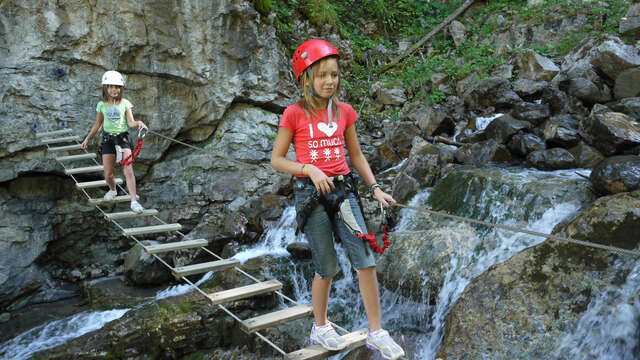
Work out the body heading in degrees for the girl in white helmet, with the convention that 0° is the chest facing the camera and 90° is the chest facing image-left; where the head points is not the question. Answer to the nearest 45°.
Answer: approximately 0°

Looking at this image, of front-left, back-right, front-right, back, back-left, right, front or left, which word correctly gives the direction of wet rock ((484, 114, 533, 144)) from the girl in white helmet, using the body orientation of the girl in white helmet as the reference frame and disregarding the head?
left

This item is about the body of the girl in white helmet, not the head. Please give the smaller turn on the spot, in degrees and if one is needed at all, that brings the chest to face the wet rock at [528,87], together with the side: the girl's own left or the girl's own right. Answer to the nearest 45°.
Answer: approximately 90° to the girl's own left

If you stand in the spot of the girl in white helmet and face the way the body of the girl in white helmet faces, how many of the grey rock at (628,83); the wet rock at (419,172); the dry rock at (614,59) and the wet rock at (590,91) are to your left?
4

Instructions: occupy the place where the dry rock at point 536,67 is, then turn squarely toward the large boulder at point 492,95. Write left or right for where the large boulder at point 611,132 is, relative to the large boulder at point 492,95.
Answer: left

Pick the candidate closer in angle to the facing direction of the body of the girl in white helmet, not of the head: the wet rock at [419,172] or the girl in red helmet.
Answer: the girl in red helmet

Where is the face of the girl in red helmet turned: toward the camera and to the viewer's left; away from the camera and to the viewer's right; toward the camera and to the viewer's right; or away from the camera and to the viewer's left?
toward the camera and to the viewer's right

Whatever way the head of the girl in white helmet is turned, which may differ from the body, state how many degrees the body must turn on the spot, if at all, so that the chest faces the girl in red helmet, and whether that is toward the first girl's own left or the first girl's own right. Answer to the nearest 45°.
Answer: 0° — they already face them

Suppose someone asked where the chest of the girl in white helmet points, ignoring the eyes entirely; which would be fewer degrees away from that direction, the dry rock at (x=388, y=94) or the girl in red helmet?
the girl in red helmet

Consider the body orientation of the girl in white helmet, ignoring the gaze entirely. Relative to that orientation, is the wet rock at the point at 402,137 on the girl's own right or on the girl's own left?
on the girl's own left

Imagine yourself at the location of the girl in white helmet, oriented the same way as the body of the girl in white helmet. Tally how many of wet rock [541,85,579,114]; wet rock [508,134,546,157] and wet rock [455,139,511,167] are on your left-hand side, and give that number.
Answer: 3

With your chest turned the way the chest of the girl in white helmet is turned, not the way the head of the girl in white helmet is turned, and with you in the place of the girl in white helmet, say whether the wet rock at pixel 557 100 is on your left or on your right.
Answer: on your left
